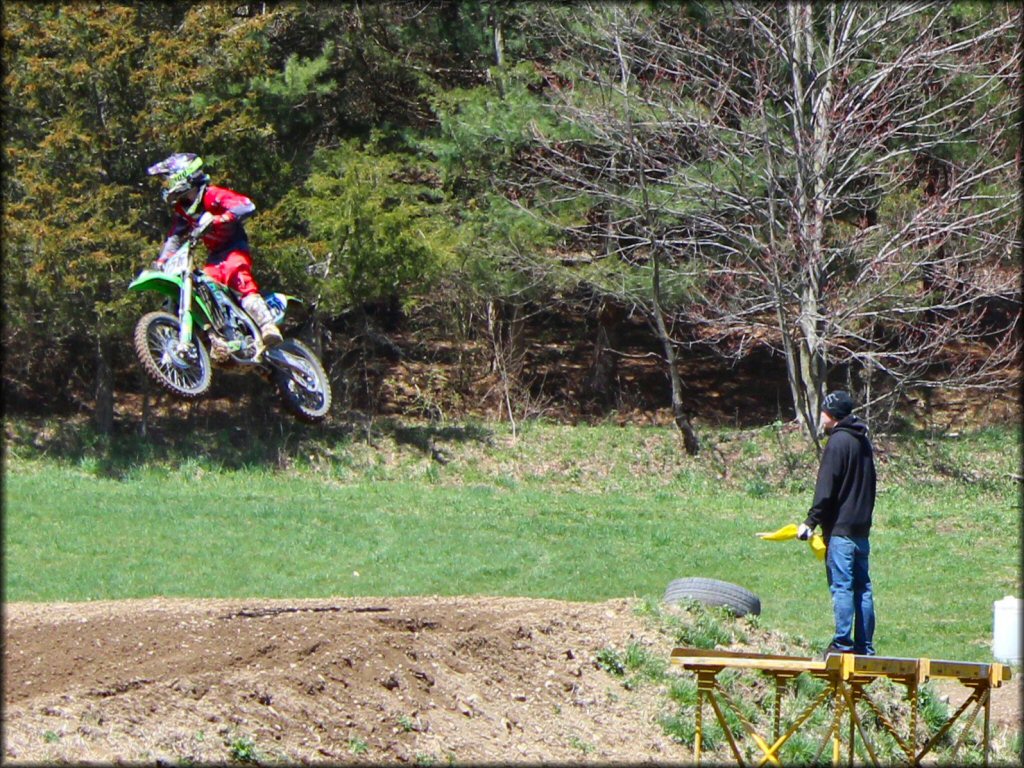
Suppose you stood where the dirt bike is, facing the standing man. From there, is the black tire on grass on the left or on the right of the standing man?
left

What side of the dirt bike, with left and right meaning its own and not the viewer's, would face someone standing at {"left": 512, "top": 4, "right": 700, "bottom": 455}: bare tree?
back

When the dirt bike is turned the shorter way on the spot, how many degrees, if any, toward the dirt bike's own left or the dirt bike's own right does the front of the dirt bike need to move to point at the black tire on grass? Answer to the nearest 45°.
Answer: approximately 135° to the dirt bike's own left

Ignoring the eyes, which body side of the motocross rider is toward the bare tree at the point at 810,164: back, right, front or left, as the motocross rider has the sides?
back

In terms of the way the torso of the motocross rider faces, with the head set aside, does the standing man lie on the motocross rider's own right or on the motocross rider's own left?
on the motocross rider's own left

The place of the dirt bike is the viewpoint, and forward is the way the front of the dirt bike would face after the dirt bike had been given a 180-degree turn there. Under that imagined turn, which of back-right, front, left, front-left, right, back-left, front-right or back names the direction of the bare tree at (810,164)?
front

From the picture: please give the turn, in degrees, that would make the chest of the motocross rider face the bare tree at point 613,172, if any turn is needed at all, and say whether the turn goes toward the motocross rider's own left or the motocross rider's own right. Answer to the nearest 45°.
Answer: approximately 180°

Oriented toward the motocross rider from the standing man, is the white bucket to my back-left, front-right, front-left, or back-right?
back-right

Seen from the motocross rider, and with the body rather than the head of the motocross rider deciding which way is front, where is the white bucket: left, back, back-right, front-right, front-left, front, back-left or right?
back-left

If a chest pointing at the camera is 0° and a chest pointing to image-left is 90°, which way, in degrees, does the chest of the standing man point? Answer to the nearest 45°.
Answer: approximately 135°

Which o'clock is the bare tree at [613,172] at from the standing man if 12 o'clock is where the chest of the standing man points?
The bare tree is roughly at 1 o'clock from the standing man.

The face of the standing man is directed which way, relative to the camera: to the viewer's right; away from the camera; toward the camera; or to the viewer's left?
to the viewer's left

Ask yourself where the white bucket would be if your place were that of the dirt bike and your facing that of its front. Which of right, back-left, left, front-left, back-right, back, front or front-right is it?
back-left

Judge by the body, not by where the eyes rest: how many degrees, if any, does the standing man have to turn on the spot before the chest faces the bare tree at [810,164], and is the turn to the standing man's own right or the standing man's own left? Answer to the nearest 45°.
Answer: approximately 45° to the standing man's own right
